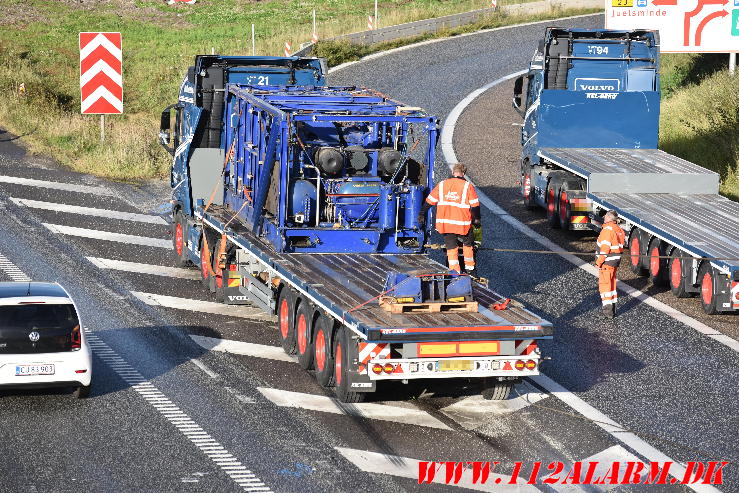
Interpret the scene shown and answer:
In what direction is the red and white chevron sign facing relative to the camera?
toward the camera

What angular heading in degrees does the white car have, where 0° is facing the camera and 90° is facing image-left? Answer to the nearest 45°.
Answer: approximately 180°

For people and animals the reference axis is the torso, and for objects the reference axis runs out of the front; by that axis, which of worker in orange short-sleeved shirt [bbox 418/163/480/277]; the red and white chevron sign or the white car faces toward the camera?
the red and white chevron sign

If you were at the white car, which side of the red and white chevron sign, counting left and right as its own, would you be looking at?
front

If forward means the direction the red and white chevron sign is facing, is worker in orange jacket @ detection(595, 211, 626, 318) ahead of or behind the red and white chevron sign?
ahead

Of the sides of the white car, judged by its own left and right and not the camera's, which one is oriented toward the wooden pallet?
right
